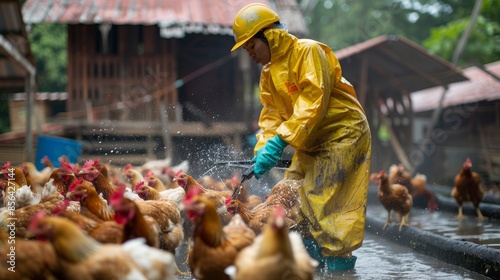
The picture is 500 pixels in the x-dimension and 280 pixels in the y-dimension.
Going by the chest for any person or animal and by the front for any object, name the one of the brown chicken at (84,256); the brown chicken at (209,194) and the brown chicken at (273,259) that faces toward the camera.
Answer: the brown chicken at (273,259)

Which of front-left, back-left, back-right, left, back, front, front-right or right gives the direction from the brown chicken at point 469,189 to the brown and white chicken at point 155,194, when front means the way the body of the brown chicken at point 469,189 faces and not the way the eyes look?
front-right

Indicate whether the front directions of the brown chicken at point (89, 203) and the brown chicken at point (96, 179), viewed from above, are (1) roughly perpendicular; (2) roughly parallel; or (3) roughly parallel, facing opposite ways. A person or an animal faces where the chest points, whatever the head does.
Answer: roughly parallel

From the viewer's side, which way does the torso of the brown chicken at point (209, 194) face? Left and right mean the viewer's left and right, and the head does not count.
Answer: facing to the left of the viewer

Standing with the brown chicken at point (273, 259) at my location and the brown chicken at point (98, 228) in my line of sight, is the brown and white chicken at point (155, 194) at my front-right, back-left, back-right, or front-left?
front-right

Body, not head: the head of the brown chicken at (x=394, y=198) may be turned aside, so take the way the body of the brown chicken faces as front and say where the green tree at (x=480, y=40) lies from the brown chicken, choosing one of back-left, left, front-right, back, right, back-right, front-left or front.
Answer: back-right

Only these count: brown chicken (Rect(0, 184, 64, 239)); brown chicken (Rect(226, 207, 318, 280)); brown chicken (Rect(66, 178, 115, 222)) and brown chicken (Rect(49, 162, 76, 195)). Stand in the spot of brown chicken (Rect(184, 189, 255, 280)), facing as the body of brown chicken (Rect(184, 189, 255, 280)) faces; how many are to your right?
3

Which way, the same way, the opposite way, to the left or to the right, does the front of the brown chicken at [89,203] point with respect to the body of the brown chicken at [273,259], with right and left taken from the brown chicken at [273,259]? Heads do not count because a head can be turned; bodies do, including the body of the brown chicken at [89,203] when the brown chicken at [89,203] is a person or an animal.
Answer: to the right

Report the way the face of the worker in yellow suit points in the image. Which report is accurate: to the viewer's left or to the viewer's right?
to the viewer's left

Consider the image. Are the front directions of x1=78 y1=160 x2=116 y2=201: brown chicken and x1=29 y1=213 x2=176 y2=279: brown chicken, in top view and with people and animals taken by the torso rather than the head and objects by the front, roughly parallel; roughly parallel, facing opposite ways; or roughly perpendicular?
roughly parallel

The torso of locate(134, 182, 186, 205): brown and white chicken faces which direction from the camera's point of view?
to the viewer's left

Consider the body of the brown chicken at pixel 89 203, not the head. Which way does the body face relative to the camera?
to the viewer's left

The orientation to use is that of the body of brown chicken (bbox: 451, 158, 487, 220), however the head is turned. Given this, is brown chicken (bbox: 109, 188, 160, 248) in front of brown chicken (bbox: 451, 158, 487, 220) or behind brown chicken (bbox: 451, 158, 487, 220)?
in front

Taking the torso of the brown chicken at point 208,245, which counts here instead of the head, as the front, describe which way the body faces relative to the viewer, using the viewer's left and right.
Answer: facing the viewer and to the left of the viewer
